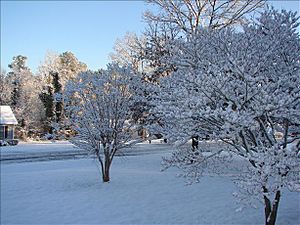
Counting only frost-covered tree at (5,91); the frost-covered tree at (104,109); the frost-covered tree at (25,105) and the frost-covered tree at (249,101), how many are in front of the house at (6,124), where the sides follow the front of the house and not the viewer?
2

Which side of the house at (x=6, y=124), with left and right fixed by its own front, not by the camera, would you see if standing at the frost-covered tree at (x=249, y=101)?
front

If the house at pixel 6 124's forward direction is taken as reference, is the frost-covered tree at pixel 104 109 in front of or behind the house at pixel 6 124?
in front

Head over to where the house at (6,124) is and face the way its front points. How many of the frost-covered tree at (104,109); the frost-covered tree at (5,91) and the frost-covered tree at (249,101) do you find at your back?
1

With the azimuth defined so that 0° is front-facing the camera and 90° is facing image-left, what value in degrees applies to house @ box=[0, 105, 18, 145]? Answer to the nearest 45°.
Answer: approximately 0°

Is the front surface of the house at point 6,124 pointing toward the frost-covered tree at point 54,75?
no

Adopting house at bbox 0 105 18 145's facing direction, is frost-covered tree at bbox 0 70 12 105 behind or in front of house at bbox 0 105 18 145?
behind

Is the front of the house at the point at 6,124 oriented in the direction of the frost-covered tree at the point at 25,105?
no

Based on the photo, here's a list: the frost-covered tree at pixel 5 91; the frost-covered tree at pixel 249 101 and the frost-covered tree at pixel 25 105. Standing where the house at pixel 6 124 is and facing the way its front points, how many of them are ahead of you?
1
